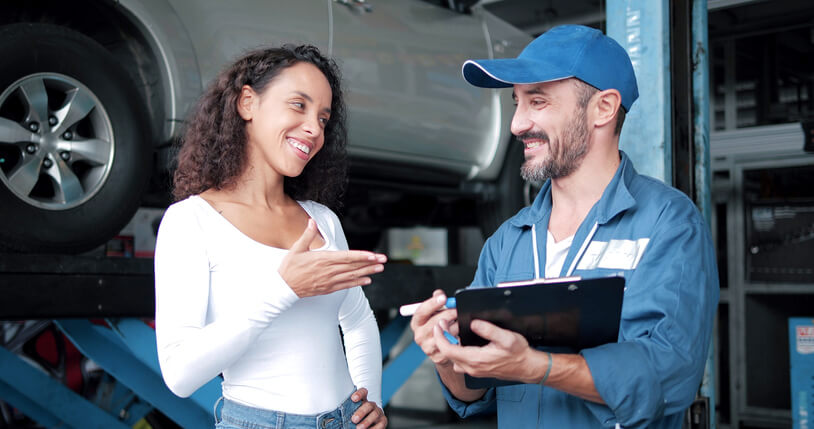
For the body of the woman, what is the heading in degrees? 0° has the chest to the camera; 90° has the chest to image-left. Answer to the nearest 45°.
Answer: approximately 315°

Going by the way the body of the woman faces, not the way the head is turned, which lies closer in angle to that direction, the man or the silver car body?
the man

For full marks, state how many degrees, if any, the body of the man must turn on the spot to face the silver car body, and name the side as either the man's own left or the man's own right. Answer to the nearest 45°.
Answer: approximately 90° to the man's own right

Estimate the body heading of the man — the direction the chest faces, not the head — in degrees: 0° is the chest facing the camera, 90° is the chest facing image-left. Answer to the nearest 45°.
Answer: approximately 45°

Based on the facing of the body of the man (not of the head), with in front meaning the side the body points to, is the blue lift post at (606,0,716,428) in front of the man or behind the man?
behind

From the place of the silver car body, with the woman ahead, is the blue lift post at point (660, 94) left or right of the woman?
left

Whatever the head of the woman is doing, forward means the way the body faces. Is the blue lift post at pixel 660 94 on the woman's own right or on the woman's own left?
on the woman's own left

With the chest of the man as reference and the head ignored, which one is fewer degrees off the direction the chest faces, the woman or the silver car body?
the woman

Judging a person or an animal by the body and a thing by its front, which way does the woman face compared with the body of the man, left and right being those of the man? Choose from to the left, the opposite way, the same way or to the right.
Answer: to the left

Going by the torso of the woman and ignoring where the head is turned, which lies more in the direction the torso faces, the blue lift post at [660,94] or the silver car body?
the blue lift post
